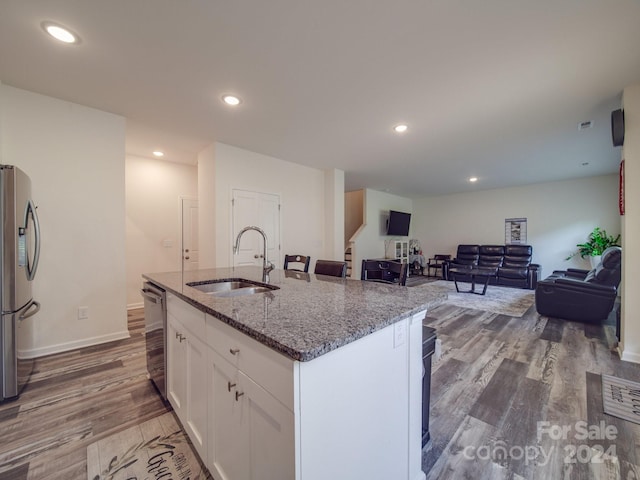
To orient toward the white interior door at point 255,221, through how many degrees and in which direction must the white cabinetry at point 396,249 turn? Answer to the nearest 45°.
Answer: approximately 90° to its right

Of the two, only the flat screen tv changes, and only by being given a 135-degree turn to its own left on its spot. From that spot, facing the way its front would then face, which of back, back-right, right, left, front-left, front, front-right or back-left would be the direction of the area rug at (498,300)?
back-right

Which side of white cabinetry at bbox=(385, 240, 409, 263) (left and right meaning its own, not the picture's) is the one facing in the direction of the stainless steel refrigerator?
right

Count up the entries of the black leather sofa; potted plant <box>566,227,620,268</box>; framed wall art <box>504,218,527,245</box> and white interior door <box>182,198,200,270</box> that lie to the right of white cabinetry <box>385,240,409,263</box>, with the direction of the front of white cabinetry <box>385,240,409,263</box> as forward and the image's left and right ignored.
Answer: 1

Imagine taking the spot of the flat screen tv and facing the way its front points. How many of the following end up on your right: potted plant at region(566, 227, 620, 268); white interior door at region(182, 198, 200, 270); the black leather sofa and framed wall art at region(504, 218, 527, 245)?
1

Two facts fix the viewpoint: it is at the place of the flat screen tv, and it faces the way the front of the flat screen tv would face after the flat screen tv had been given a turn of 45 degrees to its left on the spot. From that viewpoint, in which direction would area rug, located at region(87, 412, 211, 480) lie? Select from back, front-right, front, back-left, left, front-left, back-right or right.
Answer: right

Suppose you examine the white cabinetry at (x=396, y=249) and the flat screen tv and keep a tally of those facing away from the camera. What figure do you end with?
0

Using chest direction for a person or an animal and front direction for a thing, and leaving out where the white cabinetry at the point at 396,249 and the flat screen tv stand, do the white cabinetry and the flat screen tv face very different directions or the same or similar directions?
same or similar directions

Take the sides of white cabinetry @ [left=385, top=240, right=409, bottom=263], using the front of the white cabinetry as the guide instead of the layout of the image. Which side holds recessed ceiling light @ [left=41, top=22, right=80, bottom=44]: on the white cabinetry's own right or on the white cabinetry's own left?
on the white cabinetry's own right

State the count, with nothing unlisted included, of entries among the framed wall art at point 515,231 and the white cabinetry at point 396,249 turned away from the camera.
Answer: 0

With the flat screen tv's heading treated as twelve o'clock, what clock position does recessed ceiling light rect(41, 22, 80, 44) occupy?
The recessed ceiling light is roughly at 2 o'clock from the flat screen tv.

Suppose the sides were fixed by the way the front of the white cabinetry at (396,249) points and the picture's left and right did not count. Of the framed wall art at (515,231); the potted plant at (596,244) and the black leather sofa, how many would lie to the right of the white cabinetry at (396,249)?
0

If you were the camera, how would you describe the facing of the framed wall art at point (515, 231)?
facing the viewer

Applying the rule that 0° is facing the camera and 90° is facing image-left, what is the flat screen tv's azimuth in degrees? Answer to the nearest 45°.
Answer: approximately 315°

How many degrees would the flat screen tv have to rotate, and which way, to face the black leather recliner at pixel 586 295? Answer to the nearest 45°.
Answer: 0° — it already faces it

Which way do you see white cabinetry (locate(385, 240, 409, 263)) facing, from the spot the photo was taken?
facing the viewer and to the right of the viewer

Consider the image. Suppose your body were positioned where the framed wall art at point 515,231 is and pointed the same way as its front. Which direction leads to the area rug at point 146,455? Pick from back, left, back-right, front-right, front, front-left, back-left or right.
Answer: front

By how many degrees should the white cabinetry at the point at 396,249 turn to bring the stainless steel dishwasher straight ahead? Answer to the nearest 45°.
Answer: approximately 45° to its right

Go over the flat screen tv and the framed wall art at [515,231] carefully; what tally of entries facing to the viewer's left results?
0
